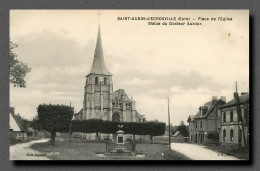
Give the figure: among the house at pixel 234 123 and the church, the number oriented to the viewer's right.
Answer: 0

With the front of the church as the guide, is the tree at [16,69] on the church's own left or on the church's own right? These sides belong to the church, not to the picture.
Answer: on the church's own right

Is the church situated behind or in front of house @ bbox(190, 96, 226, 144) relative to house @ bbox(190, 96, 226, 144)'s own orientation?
in front

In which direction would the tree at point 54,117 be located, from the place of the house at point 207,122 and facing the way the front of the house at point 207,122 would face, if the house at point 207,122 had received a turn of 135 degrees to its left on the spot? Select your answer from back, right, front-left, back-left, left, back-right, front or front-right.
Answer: back

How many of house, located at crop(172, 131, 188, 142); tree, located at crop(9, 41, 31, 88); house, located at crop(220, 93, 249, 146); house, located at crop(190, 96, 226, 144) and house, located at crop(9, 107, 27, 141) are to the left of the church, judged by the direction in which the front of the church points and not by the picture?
3

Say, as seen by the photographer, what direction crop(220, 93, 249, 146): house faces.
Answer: facing the viewer and to the left of the viewer

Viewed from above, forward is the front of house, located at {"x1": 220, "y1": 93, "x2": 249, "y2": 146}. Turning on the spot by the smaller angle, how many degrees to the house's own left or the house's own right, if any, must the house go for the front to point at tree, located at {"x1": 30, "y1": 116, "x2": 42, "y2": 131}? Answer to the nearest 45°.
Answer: approximately 45° to the house's own right
